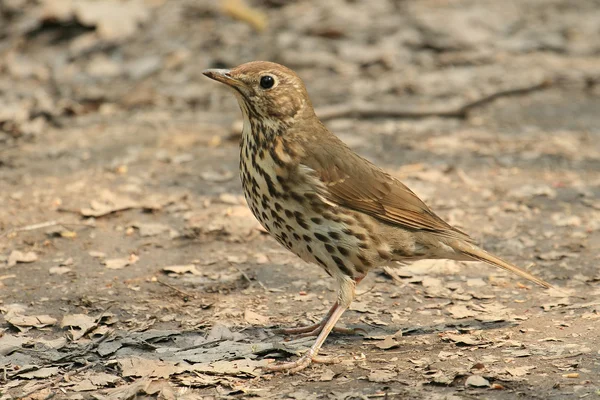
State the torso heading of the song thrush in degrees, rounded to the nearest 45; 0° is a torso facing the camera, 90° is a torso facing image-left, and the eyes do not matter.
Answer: approximately 90°

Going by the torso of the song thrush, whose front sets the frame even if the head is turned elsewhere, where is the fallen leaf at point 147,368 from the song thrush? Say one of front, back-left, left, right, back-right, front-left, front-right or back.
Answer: front-left

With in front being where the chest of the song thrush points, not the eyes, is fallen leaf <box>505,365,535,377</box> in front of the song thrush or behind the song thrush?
behind

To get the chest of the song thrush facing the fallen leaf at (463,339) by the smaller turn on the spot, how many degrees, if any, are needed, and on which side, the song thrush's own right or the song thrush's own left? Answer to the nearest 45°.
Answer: approximately 180°

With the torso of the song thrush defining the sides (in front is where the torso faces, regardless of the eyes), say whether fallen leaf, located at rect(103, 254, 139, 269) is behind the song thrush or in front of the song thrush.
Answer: in front

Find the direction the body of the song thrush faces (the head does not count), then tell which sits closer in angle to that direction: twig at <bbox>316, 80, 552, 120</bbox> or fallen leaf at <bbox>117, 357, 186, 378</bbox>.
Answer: the fallen leaf

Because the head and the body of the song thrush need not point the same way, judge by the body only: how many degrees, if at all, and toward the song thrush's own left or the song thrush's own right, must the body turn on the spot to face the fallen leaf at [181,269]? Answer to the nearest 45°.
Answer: approximately 45° to the song thrush's own right

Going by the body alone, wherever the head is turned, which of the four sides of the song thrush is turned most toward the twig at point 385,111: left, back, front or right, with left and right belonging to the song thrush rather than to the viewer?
right

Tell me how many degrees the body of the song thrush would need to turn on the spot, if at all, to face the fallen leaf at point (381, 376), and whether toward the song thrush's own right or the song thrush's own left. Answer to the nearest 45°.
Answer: approximately 135° to the song thrush's own left

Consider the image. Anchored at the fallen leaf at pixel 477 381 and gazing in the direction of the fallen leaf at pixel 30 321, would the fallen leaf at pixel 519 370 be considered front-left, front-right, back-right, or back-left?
back-right
